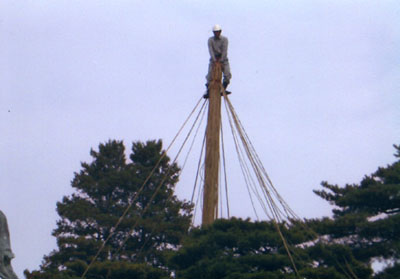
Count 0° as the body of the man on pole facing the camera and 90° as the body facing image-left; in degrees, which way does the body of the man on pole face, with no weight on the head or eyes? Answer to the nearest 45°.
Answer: approximately 0°

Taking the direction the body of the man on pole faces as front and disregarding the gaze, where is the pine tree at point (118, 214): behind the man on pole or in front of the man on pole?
behind
